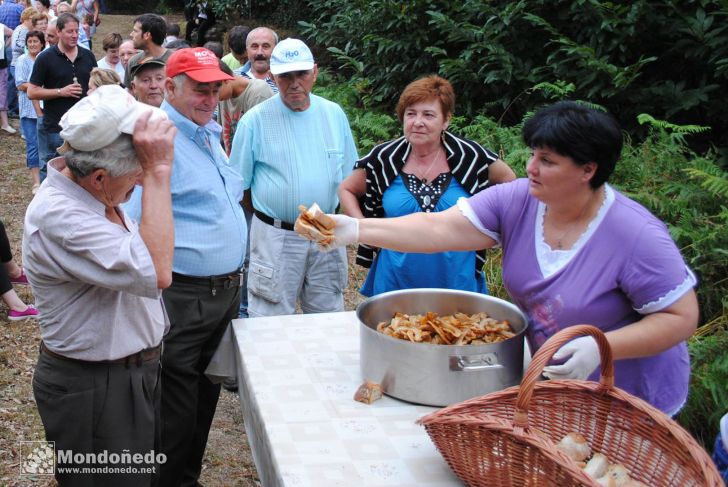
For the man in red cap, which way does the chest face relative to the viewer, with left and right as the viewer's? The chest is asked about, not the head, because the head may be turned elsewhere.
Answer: facing the viewer and to the right of the viewer

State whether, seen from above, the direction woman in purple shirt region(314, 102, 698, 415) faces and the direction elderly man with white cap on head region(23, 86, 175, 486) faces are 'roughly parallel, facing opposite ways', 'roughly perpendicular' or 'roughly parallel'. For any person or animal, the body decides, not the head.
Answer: roughly parallel, facing opposite ways

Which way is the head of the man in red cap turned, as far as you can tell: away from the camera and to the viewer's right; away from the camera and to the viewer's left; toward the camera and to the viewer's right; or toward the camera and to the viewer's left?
toward the camera and to the viewer's right

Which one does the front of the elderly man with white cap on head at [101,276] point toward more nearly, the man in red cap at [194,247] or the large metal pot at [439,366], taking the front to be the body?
the large metal pot

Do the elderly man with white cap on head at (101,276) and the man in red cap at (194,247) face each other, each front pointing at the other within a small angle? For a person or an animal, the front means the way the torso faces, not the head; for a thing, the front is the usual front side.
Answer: no

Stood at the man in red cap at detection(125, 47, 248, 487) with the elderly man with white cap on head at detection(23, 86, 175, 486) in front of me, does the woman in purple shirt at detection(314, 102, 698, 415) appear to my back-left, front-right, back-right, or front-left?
front-left

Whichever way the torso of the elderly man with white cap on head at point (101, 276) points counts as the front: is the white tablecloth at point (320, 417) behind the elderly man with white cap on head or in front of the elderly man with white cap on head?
in front

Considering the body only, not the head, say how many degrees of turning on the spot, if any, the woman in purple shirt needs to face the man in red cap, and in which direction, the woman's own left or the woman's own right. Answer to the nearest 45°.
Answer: approximately 45° to the woman's own right

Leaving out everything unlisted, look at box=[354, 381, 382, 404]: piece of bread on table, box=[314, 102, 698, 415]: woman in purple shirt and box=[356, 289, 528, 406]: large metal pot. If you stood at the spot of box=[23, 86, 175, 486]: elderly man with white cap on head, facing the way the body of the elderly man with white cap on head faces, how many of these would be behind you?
0

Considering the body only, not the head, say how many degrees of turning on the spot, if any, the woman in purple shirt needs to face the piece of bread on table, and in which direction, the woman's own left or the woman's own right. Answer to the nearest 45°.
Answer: approximately 45° to the woman's own right

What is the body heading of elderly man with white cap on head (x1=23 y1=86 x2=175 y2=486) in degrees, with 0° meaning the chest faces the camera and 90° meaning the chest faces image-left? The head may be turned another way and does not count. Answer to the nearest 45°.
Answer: approximately 270°

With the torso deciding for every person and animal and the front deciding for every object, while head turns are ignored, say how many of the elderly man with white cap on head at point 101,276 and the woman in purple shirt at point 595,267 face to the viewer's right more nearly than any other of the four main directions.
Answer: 1

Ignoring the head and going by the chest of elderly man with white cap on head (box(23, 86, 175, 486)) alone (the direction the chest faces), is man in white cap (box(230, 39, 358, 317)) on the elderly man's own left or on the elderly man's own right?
on the elderly man's own left

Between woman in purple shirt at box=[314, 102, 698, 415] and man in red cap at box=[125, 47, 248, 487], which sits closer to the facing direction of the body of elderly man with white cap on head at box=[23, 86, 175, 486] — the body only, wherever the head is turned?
the woman in purple shirt

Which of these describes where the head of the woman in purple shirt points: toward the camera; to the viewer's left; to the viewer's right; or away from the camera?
to the viewer's left

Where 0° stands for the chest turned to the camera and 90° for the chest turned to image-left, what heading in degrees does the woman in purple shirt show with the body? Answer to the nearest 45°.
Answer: approximately 45°
